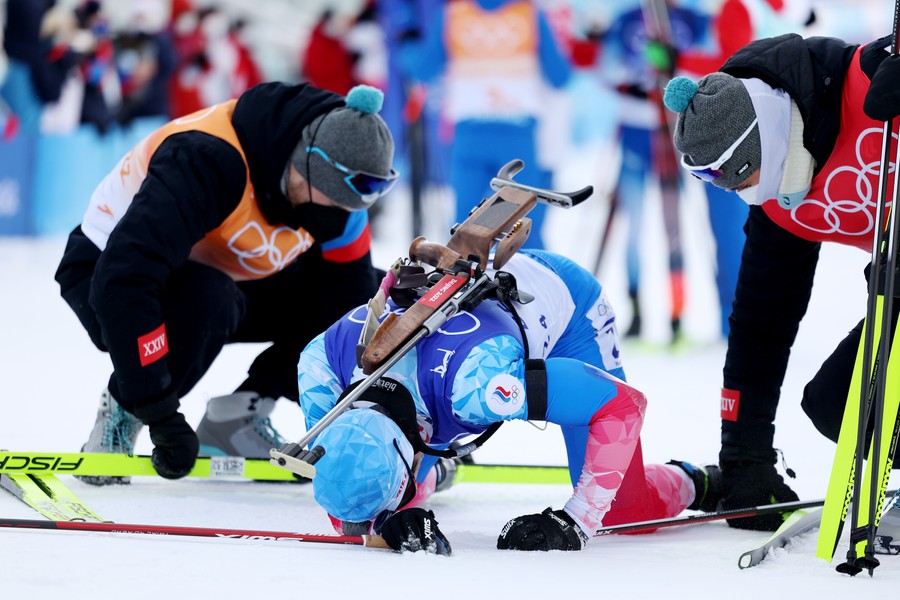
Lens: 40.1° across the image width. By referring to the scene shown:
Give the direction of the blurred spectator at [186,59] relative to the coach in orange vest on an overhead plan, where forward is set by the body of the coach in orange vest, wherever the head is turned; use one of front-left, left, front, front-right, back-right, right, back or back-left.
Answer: back-left

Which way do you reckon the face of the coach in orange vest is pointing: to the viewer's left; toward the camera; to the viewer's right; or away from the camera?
to the viewer's right

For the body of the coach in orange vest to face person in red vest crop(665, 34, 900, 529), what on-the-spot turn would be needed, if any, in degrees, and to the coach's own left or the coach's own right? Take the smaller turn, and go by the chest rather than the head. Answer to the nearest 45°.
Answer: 0° — they already face them

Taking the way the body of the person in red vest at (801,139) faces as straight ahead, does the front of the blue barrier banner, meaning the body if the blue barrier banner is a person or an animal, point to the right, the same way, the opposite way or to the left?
to the left

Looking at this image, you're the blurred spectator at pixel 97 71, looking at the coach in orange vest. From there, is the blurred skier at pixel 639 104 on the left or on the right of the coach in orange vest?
left

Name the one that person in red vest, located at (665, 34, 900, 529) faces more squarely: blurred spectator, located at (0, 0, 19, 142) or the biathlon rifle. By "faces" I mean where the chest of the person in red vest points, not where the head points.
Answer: the biathlon rifle

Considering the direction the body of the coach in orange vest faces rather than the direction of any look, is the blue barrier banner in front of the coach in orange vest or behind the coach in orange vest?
behind

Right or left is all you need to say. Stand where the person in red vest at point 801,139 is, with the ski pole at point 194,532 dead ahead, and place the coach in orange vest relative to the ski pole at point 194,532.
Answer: right

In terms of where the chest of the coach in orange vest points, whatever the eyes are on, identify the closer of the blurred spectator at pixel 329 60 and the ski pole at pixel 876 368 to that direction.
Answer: the ski pole

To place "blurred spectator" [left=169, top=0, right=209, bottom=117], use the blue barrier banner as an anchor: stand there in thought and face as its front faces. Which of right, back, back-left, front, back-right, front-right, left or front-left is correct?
back-left

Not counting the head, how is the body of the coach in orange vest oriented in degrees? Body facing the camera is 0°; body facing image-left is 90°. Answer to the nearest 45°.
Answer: approximately 315°

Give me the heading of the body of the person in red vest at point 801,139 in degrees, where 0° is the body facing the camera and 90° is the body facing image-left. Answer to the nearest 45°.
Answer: approximately 45°

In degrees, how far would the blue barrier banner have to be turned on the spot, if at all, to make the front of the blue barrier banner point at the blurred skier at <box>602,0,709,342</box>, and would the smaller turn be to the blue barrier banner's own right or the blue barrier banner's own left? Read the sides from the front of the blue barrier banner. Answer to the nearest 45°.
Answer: approximately 45° to the blue barrier banner's own left

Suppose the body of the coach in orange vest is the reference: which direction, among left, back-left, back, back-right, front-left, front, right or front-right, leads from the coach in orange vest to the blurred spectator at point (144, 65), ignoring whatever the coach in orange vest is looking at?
back-left
